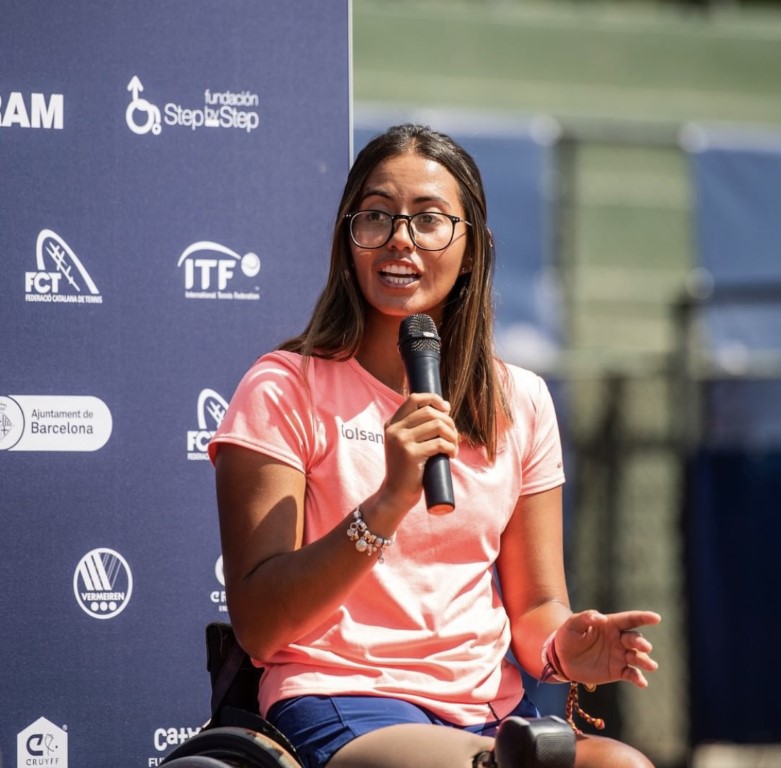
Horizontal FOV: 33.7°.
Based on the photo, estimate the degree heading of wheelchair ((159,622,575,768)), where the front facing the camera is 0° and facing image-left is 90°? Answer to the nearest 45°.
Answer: approximately 315°
